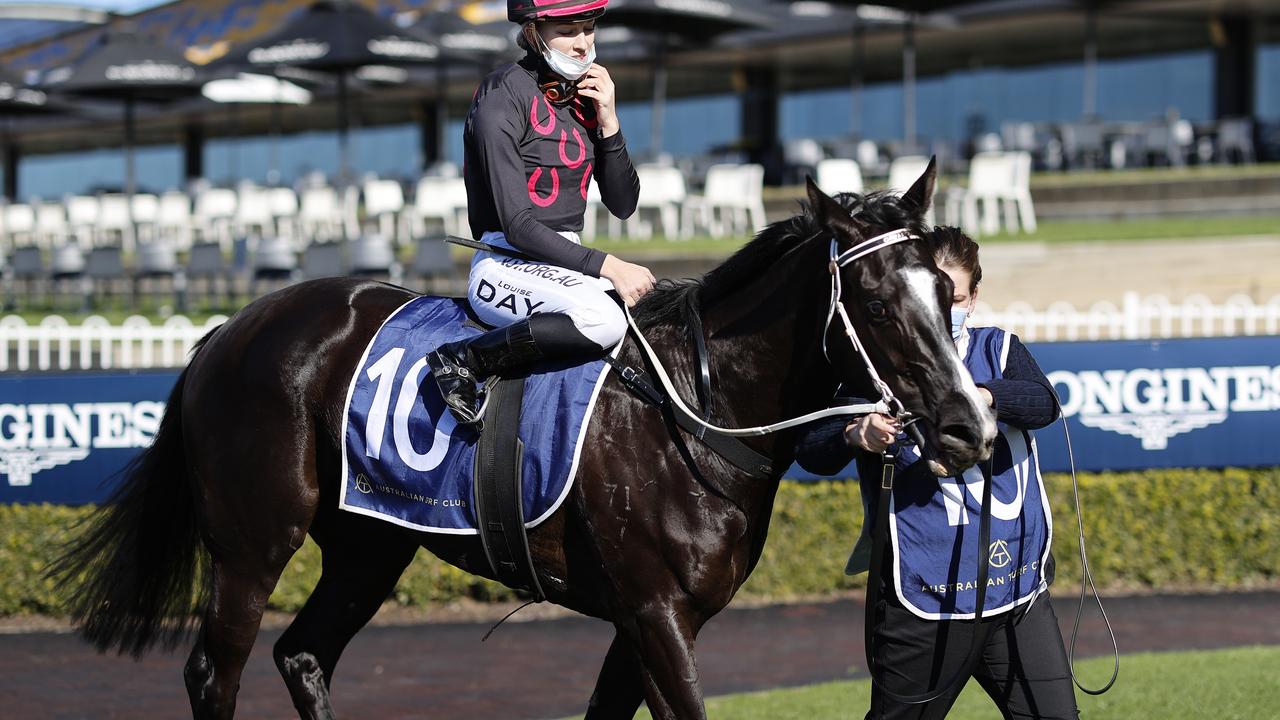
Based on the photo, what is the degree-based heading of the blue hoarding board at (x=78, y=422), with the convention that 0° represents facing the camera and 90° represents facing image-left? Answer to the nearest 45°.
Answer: approximately 0°

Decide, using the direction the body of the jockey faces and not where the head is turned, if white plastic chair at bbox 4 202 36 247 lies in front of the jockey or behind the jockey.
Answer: behind

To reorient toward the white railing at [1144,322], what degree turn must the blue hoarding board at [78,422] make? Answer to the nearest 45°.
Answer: approximately 90° to its left

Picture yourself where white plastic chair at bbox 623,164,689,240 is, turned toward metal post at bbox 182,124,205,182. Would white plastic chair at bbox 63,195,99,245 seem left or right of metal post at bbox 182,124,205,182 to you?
left

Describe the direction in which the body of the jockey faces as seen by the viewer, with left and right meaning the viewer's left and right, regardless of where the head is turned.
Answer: facing the viewer and to the right of the viewer

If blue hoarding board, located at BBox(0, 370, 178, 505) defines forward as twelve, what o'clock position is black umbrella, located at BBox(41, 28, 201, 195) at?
The black umbrella is roughly at 6 o'clock from the blue hoarding board.

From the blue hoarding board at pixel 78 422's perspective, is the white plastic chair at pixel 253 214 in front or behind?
behind

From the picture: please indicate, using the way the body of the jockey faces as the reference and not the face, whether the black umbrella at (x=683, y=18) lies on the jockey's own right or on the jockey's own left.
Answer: on the jockey's own left

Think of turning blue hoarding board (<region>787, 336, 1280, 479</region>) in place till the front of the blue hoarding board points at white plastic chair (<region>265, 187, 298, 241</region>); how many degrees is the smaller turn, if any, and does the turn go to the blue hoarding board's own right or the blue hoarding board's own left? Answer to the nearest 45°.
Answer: approximately 135° to the blue hoarding board's own right

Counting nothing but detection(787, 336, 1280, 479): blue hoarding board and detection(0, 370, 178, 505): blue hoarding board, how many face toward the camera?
2

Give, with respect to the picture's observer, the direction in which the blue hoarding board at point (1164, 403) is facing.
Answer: facing the viewer

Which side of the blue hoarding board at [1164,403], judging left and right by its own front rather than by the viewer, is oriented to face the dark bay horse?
front
